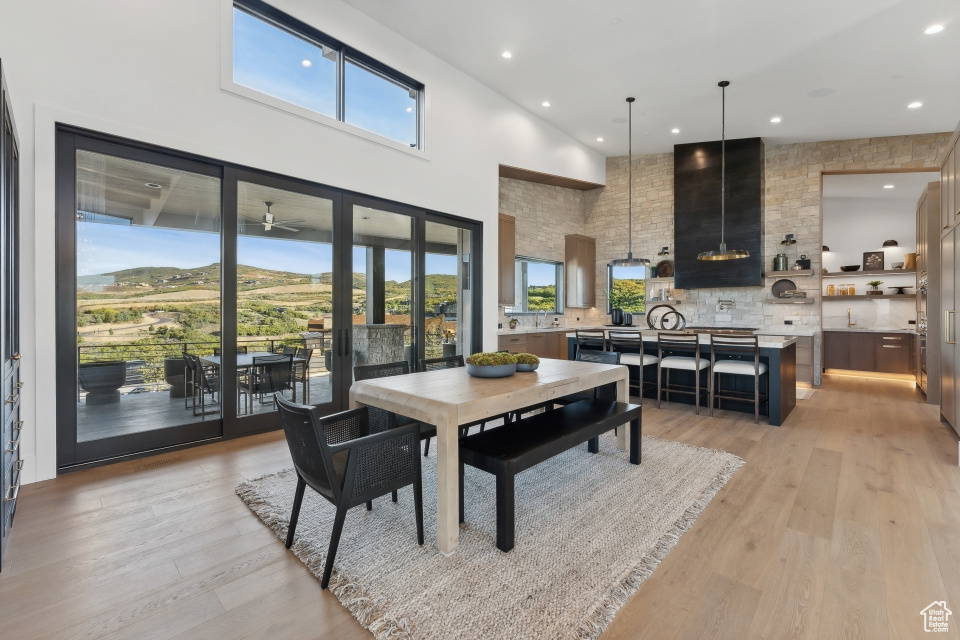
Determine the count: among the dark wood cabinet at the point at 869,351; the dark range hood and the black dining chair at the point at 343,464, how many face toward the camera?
2

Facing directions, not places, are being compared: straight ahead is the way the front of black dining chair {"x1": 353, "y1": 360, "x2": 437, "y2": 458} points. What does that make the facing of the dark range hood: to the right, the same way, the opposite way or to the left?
to the right

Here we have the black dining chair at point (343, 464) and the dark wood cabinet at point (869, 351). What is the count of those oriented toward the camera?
1

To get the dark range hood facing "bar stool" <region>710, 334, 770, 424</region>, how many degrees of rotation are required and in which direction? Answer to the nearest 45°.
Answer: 0° — it already faces it

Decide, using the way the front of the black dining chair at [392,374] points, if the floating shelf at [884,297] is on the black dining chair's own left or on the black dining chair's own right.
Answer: on the black dining chair's own left

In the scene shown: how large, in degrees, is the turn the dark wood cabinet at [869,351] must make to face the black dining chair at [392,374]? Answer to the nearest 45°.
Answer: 0° — it already faces it

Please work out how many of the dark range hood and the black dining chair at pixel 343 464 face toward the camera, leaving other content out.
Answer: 1

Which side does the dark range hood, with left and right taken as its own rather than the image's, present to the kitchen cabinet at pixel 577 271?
right

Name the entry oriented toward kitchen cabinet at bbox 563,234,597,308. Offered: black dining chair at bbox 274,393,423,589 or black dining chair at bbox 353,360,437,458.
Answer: black dining chair at bbox 274,393,423,589

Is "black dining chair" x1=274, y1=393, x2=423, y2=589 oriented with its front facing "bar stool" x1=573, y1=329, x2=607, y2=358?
yes
